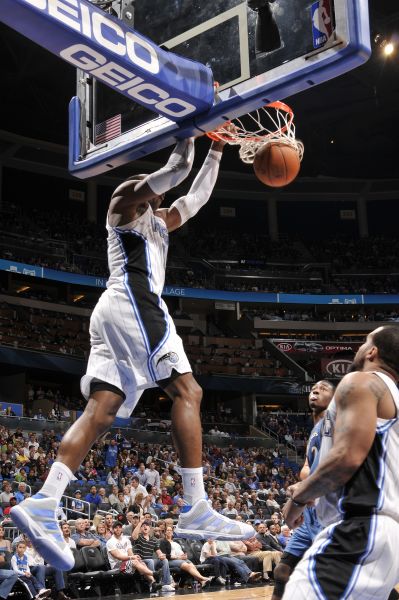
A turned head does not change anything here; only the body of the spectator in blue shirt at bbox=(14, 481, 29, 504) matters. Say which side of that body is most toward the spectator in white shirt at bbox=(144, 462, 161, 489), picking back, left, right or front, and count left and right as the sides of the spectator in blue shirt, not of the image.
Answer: left

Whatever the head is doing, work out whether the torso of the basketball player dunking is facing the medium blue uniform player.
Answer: no

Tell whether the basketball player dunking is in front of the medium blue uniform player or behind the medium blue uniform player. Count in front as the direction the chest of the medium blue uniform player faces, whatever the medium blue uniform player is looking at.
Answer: in front

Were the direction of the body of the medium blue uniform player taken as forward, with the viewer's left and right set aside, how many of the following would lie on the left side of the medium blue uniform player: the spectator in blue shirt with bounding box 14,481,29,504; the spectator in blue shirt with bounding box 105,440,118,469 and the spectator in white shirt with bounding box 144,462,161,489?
0

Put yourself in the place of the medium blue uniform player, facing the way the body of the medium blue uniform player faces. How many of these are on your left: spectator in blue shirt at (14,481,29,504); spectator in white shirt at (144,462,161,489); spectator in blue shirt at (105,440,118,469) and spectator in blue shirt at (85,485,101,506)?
0

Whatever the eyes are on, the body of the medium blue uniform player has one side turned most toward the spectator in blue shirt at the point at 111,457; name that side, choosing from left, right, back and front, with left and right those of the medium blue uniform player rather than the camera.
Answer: right

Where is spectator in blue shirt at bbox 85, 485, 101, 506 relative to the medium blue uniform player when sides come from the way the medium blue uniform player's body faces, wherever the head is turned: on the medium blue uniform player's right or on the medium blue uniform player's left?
on the medium blue uniform player's right

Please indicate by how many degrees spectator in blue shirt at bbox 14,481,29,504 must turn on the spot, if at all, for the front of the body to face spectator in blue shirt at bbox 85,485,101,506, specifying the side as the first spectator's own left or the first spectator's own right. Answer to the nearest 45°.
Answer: approximately 90° to the first spectator's own left

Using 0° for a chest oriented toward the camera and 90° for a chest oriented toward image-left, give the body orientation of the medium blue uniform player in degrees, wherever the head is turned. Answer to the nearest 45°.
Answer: approximately 45°
